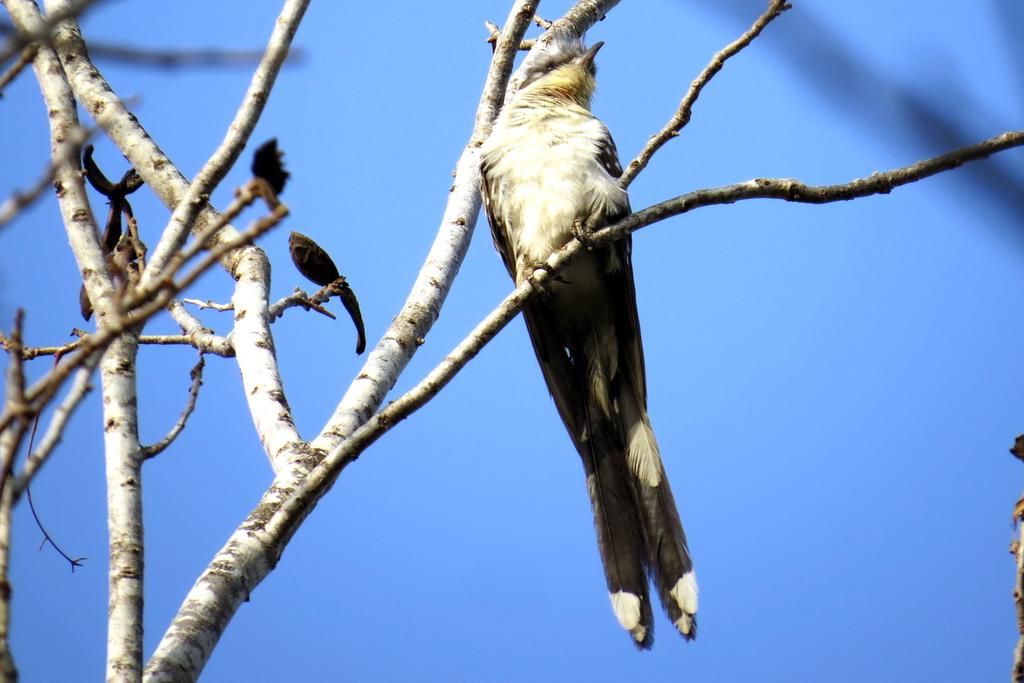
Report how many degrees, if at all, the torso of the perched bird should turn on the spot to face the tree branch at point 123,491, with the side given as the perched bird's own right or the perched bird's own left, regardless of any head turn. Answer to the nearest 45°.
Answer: approximately 45° to the perched bird's own right

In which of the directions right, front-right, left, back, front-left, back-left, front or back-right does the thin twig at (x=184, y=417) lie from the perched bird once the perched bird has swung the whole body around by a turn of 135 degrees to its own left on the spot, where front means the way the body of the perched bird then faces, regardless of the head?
back

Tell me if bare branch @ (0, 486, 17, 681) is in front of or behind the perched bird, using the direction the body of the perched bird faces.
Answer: in front

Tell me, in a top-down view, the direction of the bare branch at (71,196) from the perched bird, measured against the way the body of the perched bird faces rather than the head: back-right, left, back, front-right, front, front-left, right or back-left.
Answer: front-right

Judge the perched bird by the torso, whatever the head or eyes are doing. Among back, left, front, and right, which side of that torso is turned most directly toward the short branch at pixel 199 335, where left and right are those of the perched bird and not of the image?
right

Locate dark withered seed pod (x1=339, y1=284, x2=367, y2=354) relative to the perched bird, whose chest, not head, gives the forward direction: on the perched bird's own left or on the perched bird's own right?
on the perched bird's own right

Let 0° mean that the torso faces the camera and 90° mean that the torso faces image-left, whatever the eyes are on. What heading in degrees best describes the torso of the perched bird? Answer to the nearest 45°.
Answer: approximately 0°
